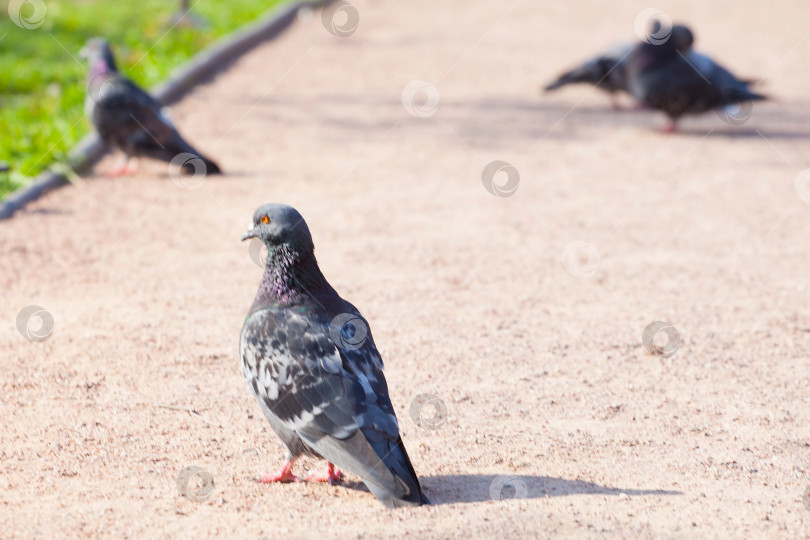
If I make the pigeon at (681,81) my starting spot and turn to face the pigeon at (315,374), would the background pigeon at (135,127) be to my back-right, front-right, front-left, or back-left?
front-right

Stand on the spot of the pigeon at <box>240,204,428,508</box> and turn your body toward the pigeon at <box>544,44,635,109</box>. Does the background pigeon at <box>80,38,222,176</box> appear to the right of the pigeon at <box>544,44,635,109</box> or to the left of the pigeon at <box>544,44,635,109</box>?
left

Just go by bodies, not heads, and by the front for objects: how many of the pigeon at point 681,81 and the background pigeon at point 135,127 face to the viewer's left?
2

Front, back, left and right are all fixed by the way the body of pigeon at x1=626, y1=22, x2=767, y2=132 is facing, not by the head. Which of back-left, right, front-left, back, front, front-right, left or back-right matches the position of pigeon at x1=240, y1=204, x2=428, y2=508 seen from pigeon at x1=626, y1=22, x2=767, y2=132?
left

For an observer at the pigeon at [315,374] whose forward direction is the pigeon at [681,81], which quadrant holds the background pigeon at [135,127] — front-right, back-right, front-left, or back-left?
front-left

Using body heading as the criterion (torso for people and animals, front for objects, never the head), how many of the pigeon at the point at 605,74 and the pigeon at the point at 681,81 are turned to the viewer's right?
1

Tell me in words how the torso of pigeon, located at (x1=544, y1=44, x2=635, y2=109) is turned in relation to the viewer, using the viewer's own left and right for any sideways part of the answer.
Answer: facing to the right of the viewer

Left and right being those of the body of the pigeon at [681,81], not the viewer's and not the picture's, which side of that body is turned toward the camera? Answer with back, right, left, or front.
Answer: left

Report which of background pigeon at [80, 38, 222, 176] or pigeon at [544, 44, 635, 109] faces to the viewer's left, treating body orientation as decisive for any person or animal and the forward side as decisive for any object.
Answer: the background pigeon

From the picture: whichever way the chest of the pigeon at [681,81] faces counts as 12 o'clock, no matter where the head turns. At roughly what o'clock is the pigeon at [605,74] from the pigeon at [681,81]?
the pigeon at [605,74] is roughly at 1 o'clock from the pigeon at [681,81].

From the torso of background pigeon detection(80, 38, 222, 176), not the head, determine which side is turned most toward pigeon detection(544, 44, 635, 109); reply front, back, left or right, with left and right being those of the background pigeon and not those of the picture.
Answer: back

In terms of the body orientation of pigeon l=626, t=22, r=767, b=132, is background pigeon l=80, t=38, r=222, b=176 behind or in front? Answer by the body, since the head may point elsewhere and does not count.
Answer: in front

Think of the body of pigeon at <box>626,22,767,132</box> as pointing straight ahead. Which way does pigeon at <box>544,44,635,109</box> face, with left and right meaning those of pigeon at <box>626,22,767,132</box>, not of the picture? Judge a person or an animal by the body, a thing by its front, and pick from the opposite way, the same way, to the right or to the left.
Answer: the opposite way

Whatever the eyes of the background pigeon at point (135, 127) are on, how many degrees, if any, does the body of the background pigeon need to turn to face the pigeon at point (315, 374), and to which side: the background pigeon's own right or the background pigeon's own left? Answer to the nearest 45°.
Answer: approximately 90° to the background pigeon's own left

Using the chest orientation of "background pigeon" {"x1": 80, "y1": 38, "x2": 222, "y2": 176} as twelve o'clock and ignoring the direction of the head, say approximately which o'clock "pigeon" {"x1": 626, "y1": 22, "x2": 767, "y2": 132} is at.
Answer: The pigeon is roughly at 6 o'clock from the background pigeon.
